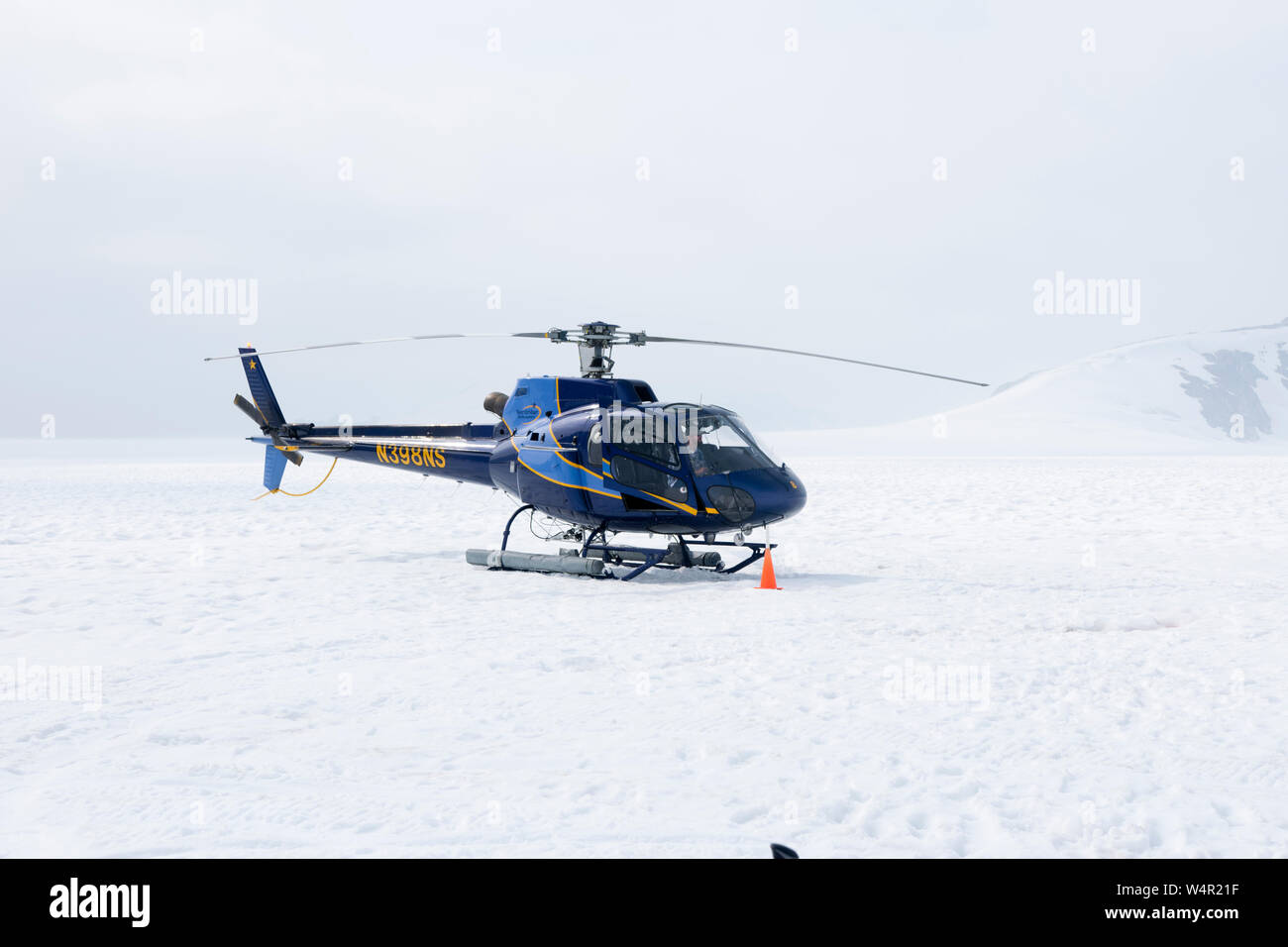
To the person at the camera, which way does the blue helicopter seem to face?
facing the viewer and to the right of the viewer
